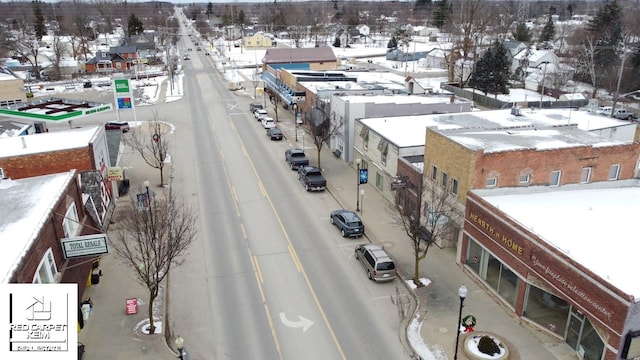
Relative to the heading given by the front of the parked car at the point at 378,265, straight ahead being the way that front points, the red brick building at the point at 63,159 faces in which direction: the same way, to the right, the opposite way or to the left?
to the right

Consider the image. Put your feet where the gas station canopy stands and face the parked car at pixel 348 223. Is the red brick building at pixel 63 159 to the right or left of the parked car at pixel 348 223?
right

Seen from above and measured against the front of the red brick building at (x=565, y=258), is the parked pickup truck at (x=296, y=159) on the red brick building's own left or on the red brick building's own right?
on the red brick building's own right

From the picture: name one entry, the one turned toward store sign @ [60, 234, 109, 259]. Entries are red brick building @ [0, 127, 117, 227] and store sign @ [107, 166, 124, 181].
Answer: store sign @ [107, 166, 124, 181]

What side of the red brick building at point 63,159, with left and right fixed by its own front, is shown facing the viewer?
right

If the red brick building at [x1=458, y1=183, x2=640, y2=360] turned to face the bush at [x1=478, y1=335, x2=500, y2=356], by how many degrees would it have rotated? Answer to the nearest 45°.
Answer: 0° — it already faces it

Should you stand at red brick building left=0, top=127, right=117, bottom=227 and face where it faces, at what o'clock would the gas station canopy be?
The gas station canopy is roughly at 9 o'clock from the red brick building.

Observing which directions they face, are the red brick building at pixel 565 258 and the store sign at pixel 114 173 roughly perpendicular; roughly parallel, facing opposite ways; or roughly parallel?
roughly perpendicular

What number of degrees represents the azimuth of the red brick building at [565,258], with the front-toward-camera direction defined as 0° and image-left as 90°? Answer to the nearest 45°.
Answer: approximately 45°

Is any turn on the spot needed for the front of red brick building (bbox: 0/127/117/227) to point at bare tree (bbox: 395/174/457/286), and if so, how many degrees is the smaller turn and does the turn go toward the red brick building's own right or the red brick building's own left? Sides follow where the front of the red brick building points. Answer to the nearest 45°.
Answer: approximately 45° to the red brick building's own right

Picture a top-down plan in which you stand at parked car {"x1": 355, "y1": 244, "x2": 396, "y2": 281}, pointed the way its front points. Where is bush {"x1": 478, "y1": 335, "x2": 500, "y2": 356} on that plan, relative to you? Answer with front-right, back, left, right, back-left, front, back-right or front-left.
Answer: back

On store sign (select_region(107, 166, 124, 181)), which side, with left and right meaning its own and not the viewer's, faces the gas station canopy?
back
